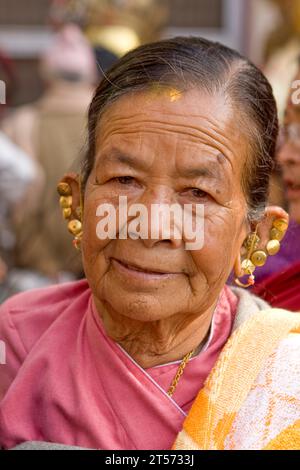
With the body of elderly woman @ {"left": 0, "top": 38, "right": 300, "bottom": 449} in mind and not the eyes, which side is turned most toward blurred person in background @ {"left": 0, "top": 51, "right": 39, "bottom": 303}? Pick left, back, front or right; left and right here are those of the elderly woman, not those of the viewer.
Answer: back

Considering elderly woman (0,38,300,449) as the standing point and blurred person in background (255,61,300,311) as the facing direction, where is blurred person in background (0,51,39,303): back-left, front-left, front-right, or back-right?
front-left

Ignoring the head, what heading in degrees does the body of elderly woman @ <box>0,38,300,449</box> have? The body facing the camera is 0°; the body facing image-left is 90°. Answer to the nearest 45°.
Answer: approximately 0°

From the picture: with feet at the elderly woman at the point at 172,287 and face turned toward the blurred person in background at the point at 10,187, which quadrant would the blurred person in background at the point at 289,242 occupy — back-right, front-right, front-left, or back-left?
front-right

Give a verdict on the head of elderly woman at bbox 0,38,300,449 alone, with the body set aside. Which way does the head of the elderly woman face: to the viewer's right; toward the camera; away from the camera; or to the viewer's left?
toward the camera

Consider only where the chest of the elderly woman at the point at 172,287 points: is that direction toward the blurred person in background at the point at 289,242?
no

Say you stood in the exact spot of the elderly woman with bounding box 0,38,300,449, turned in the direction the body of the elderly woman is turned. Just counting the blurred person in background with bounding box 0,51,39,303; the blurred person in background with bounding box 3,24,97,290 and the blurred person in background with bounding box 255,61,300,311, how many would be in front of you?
0

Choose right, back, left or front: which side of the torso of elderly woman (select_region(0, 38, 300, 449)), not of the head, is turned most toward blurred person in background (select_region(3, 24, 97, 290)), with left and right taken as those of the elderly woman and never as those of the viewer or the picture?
back
